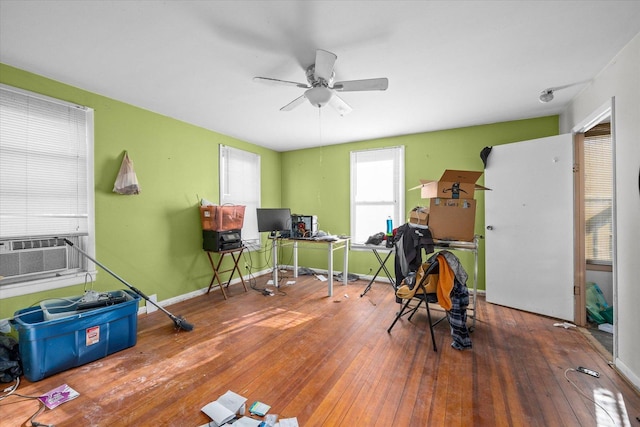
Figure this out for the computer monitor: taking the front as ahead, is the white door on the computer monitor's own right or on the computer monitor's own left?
on the computer monitor's own left

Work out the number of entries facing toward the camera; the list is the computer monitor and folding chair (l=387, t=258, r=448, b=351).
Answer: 1

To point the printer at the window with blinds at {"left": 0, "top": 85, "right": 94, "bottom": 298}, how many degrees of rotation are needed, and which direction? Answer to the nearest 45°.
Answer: approximately 90° to its right

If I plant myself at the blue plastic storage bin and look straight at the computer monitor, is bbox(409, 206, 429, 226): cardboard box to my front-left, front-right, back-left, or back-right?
front-right

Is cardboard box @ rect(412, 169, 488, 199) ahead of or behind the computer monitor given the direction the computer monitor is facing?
ahead

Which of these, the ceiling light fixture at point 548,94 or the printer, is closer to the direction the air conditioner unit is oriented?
the ceiling light fixture

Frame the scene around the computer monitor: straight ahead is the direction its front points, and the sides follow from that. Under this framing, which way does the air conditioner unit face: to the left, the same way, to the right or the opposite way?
to the left

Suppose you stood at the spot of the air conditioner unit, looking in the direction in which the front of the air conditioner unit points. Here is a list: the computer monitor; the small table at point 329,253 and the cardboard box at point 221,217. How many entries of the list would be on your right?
0

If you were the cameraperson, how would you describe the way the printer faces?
facing the viewer and to the right of the viewer

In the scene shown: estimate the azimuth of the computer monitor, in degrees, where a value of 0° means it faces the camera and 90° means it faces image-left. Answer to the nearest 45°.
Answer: approximately 0°

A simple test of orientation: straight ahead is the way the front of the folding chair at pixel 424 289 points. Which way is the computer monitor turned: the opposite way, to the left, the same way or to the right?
the opposite way

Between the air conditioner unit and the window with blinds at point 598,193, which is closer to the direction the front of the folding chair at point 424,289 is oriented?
the air conditioner unit

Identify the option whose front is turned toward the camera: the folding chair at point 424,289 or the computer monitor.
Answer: the computer monitor
